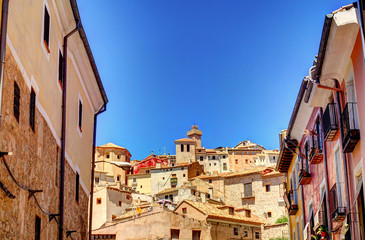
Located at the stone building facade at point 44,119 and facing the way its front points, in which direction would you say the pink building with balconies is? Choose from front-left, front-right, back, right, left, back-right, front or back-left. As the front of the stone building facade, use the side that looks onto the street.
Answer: front

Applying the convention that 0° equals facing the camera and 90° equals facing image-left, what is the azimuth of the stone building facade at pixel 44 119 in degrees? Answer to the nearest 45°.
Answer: approximately 270°
